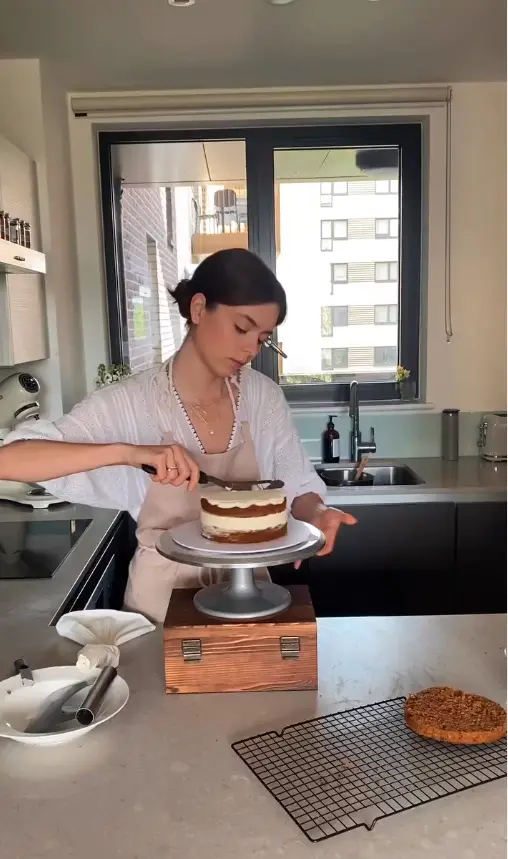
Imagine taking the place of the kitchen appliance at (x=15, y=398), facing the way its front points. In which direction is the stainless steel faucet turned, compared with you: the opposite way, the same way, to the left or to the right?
to the right

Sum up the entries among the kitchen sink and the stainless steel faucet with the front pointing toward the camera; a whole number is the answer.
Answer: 2

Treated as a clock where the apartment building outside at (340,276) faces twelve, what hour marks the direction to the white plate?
The white plate is roughly at 12 o'clock from the apartment building outside.

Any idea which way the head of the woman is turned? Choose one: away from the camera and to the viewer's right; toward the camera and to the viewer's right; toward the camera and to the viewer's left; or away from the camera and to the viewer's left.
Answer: toward the camera and to the viewer's right

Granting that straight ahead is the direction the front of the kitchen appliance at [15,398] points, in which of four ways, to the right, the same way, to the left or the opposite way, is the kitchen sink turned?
to the right

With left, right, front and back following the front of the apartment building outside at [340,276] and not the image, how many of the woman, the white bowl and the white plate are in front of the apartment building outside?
3

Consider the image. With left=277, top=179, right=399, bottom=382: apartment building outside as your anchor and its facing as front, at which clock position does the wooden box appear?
The wooden box is roughly at 12 o'clock from the apartment building outside.

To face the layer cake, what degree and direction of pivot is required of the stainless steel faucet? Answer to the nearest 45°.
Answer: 0° — it already faces it

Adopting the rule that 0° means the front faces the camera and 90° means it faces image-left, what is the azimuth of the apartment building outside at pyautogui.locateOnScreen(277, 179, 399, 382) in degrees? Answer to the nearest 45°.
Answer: approximately 0°
